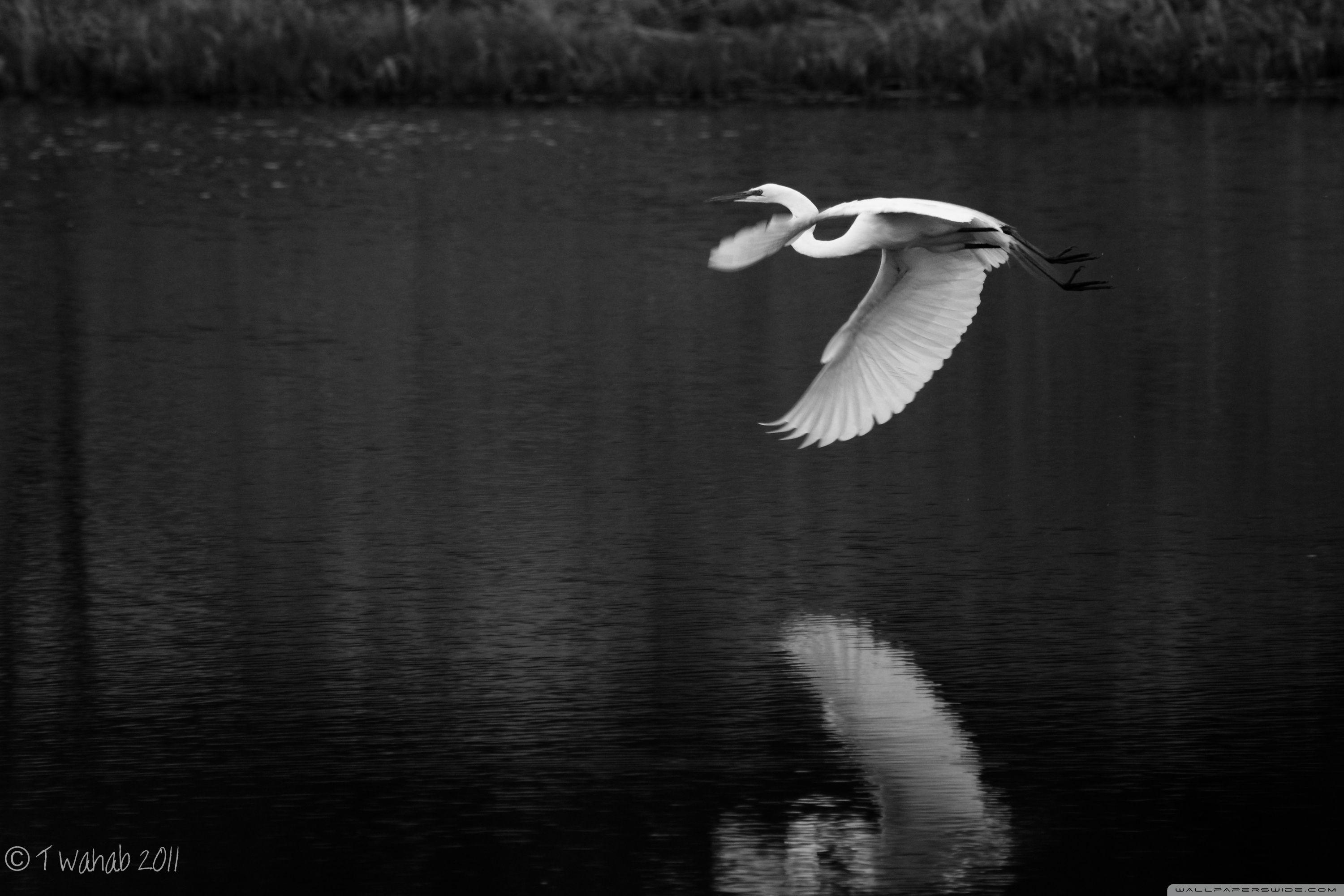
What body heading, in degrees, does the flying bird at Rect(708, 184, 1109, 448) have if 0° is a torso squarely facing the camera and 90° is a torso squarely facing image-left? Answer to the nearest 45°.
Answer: approximately 90°
